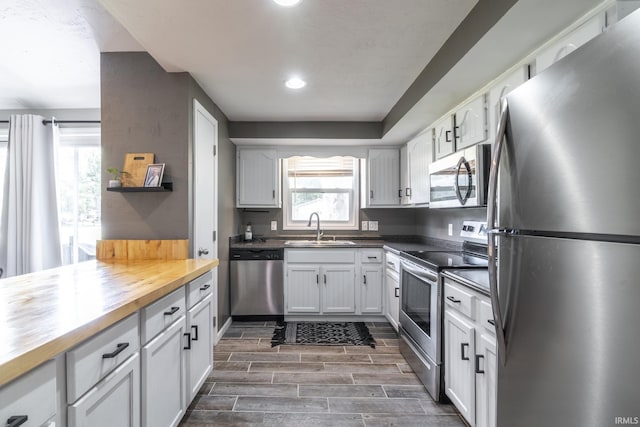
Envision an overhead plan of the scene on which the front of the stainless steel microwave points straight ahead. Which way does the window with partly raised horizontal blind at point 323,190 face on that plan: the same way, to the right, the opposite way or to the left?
to the left

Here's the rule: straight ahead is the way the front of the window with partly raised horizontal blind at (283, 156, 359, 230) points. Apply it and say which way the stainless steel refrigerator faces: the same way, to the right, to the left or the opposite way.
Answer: to the right

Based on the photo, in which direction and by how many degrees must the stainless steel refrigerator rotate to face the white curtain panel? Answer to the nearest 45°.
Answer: approximately 45° to its right

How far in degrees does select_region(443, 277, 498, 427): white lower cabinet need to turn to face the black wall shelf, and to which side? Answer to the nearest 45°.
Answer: approximately 45° to its right

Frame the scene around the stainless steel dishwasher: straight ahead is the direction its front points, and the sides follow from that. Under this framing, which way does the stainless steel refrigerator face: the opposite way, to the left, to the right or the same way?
to the right

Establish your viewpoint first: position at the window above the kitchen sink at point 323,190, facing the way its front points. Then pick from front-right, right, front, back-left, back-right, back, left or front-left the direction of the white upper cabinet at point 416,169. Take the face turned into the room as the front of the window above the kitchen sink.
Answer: front-left

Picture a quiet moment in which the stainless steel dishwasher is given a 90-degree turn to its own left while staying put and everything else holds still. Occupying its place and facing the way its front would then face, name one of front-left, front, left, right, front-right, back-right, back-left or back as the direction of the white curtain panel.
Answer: back

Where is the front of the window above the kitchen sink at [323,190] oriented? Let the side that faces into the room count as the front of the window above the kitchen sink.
toward the camera

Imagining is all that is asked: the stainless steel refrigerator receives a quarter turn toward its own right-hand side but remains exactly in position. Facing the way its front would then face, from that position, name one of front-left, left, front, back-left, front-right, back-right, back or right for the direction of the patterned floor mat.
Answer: front

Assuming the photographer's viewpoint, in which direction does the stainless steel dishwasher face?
facing the viewer

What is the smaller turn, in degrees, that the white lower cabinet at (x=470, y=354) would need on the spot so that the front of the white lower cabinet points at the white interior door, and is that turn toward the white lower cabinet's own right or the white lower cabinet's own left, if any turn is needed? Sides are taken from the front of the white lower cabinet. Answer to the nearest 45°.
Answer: approximately 45° to the white lower cabinet's own right

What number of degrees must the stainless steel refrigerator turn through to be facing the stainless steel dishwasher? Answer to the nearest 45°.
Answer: approximately 90° to its right

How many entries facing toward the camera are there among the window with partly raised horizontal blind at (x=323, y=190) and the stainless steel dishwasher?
2

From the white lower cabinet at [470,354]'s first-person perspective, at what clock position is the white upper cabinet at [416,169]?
The white upper cabinet is roughly at 4 o'clock from the white lower cabinet.

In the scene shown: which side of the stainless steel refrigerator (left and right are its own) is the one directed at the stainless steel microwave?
right

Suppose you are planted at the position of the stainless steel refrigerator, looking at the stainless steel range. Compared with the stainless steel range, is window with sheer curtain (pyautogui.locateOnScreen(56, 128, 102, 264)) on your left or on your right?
left
